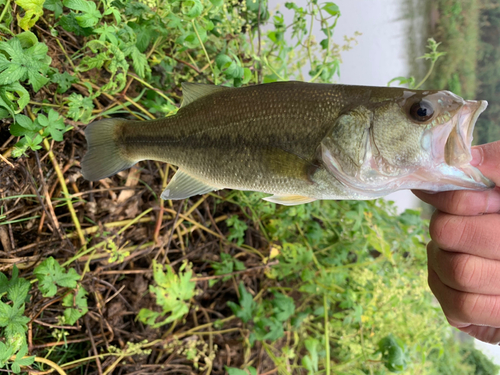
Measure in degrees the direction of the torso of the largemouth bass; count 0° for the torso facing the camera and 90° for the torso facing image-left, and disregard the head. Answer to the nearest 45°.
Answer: approximately 270°
